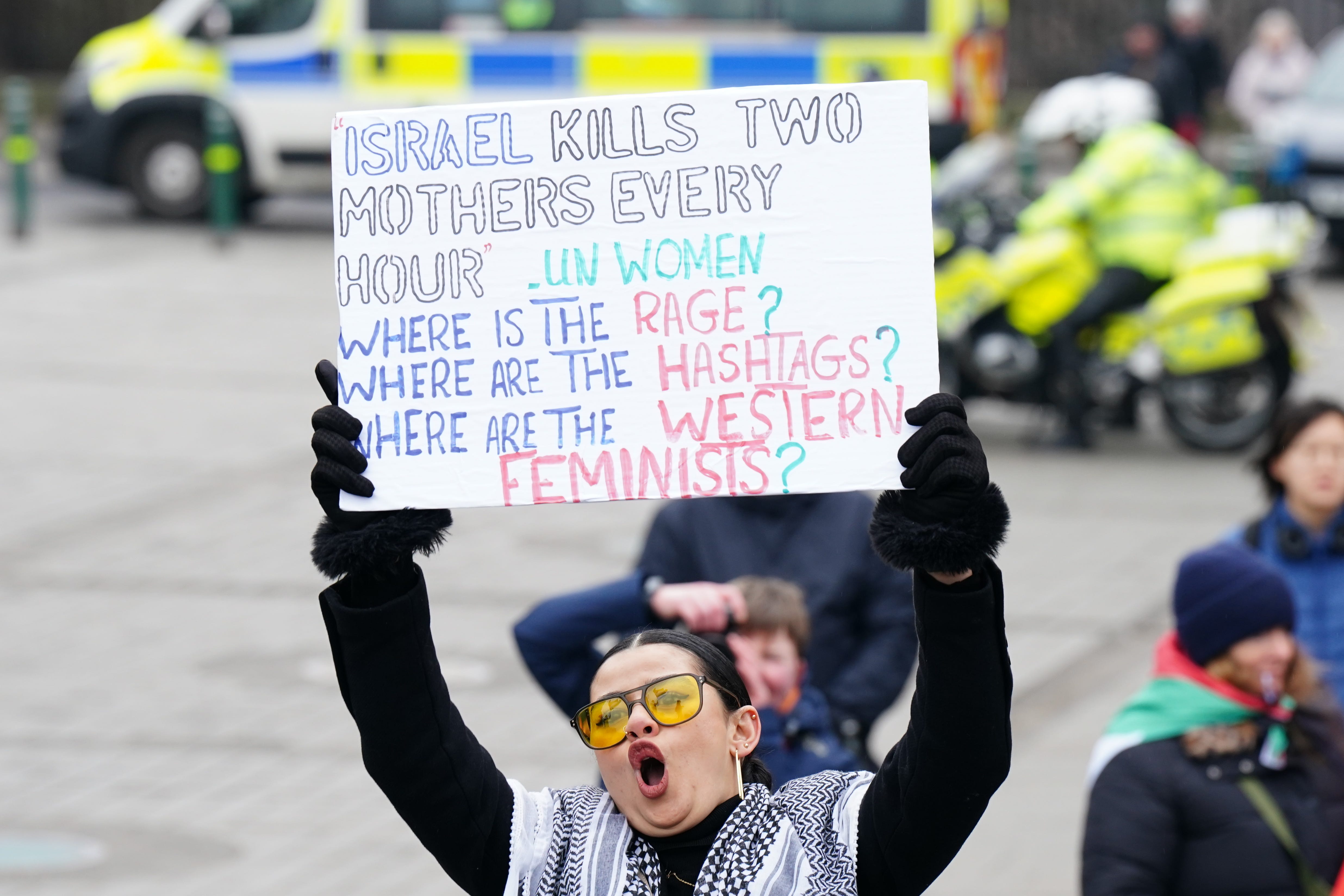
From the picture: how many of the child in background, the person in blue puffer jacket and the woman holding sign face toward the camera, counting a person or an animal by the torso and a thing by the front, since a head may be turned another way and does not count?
3

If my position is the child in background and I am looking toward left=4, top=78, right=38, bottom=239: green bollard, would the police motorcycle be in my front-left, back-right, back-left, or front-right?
front-right

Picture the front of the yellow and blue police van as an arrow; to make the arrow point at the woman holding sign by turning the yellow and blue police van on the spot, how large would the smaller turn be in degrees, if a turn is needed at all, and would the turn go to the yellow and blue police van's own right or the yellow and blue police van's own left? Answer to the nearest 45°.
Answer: approximately 90° to the yellow and blue police van's own left

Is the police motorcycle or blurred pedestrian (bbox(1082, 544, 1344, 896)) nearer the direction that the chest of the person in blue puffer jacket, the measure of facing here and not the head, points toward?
the blurred pedestrian

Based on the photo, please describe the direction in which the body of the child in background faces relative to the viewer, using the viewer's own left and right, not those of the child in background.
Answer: facing the viewer

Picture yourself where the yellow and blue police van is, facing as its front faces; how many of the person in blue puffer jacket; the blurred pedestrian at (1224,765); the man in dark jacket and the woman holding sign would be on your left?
4

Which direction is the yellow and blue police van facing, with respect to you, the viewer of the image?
facing to the left of the viewer

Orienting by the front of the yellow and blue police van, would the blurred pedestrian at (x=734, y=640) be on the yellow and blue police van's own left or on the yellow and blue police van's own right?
on the yellow and blue police van's own left

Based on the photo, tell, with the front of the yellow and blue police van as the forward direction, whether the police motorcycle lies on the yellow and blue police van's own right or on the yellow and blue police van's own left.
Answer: on the yellow and blue police van's own left

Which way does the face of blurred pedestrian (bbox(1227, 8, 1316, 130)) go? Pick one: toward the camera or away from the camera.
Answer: toward the camera

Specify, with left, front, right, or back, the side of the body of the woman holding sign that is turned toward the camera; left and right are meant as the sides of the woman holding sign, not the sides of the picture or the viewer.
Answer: front

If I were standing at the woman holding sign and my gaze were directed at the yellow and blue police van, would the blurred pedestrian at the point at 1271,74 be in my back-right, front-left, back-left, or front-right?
front-right

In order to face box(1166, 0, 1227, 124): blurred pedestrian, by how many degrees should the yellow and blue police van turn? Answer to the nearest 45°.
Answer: approximately 180°

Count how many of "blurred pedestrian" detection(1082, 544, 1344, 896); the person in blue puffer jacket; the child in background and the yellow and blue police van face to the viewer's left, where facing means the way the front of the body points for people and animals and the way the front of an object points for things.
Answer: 1
